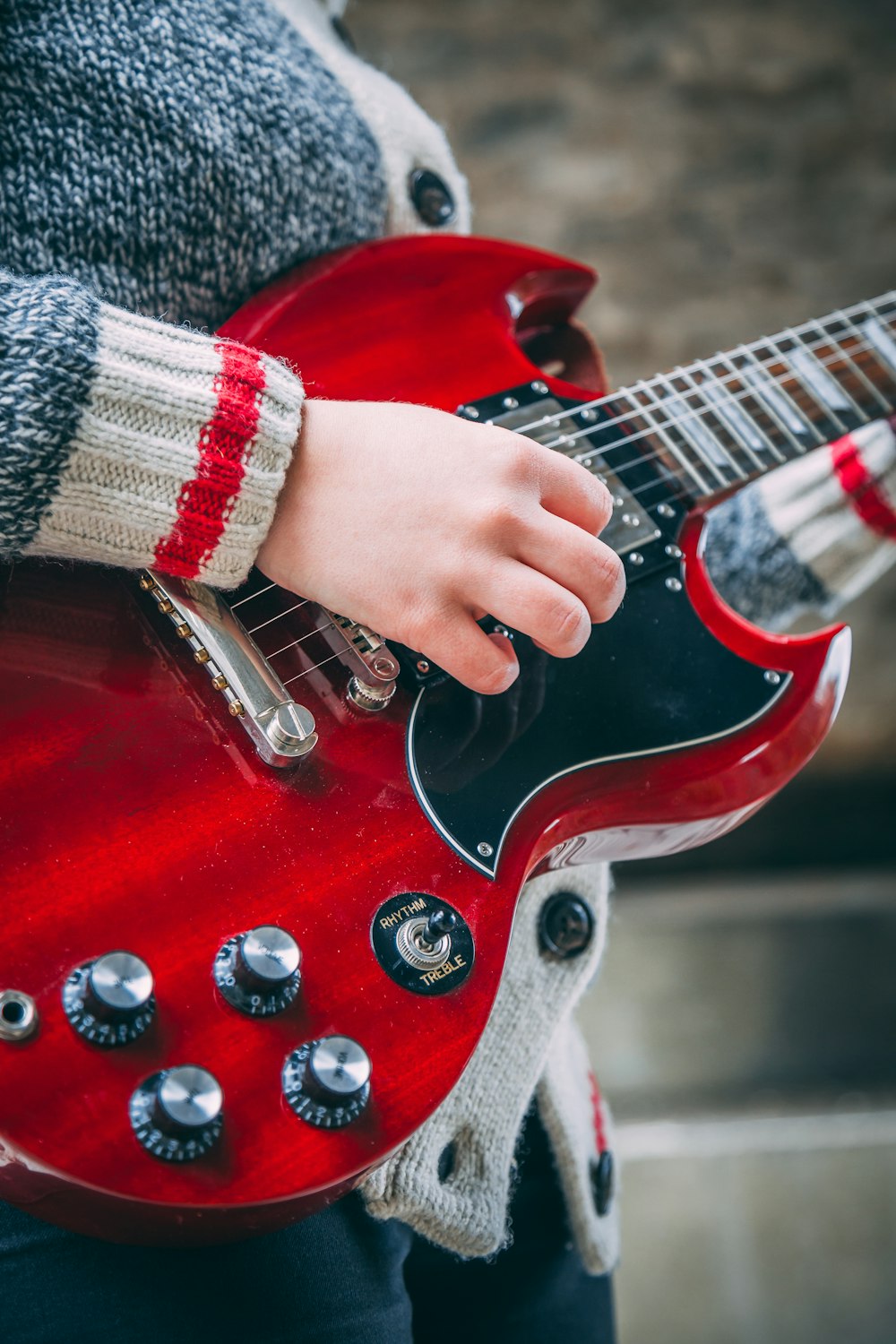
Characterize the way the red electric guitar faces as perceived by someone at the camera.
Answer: facing the viewer
